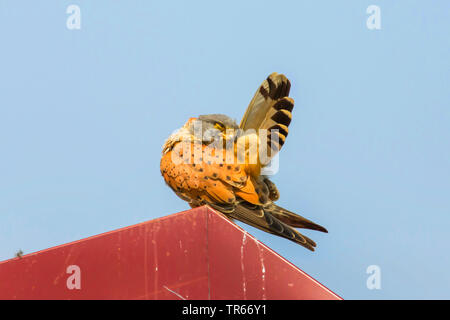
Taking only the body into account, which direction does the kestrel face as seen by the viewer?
to the viewer's left
